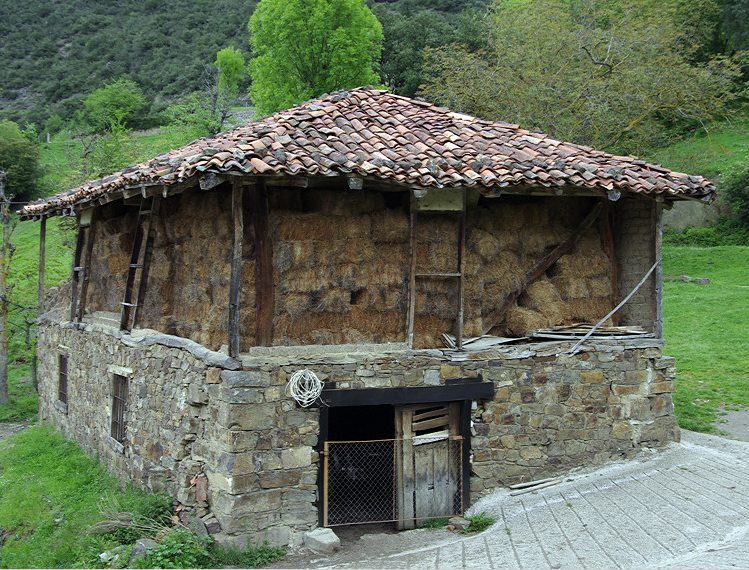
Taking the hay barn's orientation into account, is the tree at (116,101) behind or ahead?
behind

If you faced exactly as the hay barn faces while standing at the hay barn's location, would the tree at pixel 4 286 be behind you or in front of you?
behind

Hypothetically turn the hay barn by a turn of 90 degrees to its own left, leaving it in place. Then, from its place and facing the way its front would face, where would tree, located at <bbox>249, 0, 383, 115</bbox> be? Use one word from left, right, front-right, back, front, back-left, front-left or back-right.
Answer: front-left

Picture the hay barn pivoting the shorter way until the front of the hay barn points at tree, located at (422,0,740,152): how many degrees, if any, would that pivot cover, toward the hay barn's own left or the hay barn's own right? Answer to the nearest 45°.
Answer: approximately 90° to the hay barn's own left

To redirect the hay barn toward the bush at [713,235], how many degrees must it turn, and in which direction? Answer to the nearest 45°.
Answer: approximately 90° to its left

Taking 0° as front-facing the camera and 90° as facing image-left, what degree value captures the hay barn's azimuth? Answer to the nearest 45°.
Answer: approximately 315°
